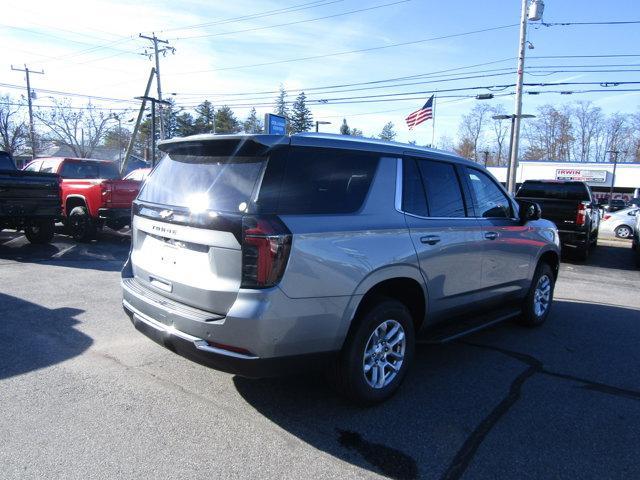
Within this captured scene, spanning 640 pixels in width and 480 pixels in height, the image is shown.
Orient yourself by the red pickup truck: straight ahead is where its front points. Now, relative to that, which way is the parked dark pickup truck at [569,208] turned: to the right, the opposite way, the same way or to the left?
to the right

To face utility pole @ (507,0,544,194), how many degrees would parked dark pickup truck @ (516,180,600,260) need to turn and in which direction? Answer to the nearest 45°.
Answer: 0° — it already faces it

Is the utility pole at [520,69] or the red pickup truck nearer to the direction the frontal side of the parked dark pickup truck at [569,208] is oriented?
the utility pole

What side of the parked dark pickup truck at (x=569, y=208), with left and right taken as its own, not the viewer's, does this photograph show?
back

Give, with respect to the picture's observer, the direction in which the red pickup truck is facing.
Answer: facing away from the viewer and to the left of the viewer

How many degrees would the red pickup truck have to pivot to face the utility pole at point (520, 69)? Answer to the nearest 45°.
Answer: approximately 135° to its right

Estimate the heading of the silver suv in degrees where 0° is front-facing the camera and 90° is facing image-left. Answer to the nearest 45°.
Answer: approximately 225°

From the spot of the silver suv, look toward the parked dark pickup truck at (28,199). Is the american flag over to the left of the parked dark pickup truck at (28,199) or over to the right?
right

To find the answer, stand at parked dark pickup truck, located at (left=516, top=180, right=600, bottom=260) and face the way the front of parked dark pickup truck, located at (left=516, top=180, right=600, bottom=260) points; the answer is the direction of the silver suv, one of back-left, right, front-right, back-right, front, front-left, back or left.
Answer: back

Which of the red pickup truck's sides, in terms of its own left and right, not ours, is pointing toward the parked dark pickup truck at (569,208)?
back

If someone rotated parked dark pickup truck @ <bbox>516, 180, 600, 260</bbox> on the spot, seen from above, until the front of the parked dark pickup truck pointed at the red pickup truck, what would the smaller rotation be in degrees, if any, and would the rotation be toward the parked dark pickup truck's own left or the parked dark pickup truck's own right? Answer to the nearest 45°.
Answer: approximately 135° to the parked dark pickup truck's own left

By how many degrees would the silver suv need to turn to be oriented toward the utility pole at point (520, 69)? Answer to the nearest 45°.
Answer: approximately 45° to its left
